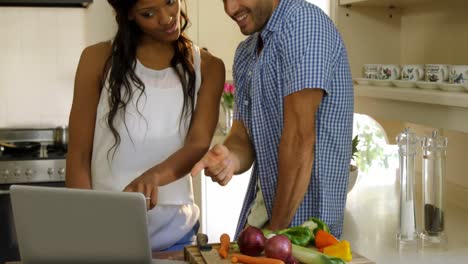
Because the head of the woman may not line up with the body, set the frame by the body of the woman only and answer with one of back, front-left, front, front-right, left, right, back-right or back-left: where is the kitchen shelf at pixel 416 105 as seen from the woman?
left

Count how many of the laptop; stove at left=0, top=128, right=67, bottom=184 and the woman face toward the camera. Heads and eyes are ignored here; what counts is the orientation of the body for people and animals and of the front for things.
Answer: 2

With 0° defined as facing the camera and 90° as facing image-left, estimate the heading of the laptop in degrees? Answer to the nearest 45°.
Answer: approximately 180°

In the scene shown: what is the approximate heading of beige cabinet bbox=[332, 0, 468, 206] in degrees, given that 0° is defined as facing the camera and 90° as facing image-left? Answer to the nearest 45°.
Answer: approximately 45°

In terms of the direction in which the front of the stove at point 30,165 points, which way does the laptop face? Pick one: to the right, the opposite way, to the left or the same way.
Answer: the opposite way

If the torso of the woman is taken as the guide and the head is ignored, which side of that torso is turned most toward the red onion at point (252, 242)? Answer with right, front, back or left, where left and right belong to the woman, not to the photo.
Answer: front

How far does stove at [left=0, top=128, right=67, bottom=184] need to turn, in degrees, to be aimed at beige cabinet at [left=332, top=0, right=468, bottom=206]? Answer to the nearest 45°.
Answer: approximately 45° to its left

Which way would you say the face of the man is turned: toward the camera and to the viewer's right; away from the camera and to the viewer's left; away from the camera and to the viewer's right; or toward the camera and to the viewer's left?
toward the camera and to the viewer's left
